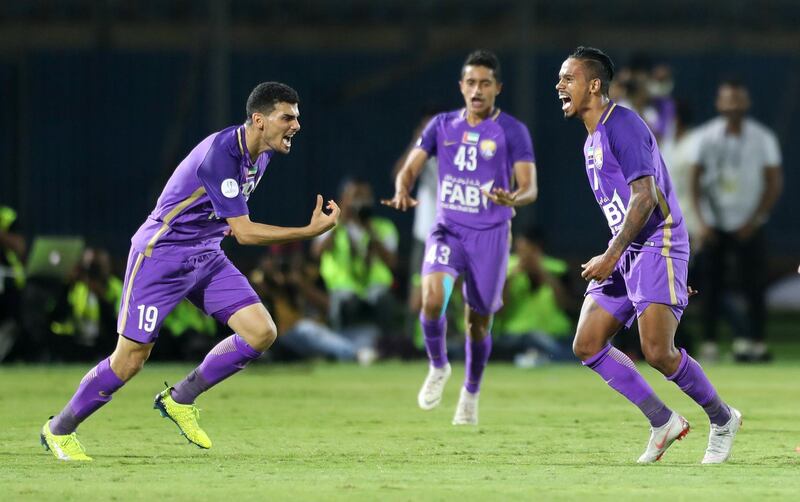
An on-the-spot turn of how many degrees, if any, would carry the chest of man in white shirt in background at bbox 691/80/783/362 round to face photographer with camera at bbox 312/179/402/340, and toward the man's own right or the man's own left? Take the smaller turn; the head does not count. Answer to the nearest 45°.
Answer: approximately 90° to the man's own right

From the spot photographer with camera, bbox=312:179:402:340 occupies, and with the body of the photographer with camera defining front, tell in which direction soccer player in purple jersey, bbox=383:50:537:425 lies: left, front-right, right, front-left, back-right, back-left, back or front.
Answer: front

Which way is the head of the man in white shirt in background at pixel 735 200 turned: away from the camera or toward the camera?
toward the camera

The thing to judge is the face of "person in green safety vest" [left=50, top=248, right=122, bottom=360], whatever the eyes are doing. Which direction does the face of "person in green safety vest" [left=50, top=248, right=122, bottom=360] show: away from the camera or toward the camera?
toward the camera

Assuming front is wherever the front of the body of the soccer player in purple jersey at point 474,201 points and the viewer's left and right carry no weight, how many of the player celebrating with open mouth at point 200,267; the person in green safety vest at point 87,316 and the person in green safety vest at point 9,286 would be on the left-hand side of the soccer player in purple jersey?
0

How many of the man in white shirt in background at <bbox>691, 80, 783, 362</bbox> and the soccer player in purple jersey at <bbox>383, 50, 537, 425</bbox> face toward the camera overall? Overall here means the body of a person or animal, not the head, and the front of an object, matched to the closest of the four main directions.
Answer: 2

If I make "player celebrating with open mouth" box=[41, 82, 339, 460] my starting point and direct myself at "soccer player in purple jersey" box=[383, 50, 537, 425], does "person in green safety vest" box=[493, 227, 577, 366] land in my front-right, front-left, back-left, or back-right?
front-left

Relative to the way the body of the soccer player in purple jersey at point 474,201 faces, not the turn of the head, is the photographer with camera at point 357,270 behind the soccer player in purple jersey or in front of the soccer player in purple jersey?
behind

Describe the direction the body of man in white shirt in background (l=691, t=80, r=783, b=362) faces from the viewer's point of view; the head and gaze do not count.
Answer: toward the camera

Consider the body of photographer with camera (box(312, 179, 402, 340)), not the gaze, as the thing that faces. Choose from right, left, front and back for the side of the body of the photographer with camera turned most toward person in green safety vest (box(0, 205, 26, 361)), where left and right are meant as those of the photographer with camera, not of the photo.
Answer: right

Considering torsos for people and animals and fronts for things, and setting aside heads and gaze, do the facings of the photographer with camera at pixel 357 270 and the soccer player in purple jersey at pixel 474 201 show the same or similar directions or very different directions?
same or similar directions

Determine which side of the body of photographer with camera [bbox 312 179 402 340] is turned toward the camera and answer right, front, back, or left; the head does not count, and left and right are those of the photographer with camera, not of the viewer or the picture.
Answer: front

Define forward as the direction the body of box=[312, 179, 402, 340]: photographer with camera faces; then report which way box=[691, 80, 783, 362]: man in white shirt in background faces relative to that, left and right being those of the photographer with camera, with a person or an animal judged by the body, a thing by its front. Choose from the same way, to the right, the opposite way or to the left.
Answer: the same way

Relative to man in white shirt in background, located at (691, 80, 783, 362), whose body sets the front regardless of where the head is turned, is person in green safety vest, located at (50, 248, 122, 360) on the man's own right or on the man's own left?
on the man's own right

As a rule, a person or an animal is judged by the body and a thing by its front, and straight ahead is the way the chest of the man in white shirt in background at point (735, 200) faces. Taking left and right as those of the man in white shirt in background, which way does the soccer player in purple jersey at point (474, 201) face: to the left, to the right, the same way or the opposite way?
the same way

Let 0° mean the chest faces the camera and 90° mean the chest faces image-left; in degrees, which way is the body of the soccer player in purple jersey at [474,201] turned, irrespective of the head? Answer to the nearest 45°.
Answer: approximately 0°
